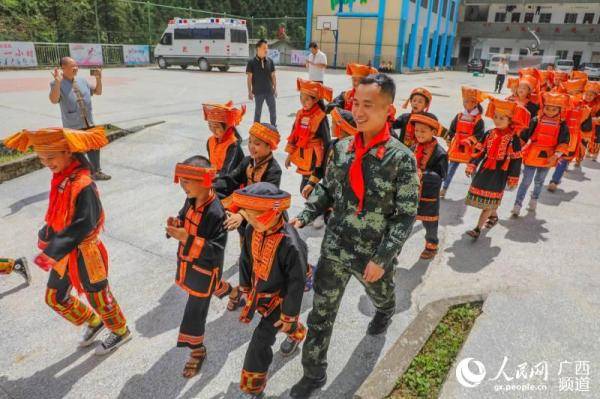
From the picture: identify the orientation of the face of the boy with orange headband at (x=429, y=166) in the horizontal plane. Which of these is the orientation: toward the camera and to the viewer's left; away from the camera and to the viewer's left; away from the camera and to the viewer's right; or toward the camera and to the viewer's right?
toward the camera and to the viewer's left

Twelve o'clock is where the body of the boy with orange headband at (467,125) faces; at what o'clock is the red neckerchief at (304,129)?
The red neckerchief is roughly at 12 o'clock from the boy with orange headband.

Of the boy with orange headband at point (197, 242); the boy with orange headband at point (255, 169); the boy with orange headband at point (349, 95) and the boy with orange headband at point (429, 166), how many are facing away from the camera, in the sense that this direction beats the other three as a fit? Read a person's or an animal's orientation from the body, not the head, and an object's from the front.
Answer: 0

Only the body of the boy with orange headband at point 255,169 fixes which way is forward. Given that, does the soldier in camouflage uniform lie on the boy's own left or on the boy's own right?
on the boy's own left

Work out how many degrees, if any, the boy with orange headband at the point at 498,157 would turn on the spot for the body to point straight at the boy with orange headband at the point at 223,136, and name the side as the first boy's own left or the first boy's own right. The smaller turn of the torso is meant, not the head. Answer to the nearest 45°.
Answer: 0° — they already face them

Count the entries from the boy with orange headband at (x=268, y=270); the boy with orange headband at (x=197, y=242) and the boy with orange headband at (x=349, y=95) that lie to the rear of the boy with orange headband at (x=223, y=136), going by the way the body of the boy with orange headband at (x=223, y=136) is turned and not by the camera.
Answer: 1

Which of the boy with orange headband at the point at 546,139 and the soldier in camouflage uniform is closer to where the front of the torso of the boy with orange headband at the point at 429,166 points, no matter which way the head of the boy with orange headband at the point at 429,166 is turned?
the soldier in camouflage uniform

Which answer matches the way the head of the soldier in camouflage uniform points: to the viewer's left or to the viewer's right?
to the viewer's left

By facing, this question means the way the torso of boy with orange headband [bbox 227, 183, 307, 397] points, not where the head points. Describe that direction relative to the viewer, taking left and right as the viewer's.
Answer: facing the viewer and to the left of the viewer

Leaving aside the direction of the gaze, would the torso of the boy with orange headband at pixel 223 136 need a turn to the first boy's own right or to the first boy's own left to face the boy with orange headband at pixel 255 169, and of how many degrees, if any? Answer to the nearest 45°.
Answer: approximately 90° to the first boy's own left

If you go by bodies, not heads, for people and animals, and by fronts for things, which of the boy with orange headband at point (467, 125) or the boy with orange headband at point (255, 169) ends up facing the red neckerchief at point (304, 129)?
the boy with orange headband at point (467, 125)

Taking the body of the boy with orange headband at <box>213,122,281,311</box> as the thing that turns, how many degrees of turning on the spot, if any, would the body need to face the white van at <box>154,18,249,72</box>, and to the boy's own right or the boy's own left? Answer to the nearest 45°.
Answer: approximately 135° to the boy's own right

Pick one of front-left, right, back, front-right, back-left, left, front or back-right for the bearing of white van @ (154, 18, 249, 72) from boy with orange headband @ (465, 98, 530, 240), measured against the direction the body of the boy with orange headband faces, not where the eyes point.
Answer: right

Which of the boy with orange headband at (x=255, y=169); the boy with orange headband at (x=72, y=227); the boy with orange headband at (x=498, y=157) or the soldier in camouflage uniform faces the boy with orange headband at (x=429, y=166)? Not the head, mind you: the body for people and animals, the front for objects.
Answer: the boy with orange headband at (x=498, y=157)
